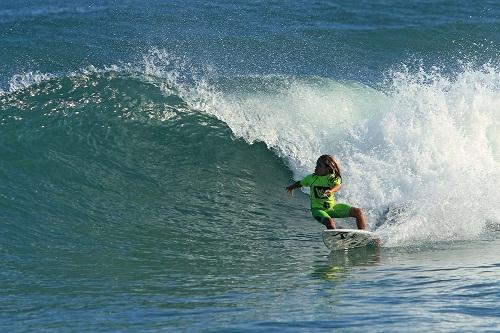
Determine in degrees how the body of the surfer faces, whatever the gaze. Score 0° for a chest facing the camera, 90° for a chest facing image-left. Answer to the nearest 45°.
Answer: approximately 0°
